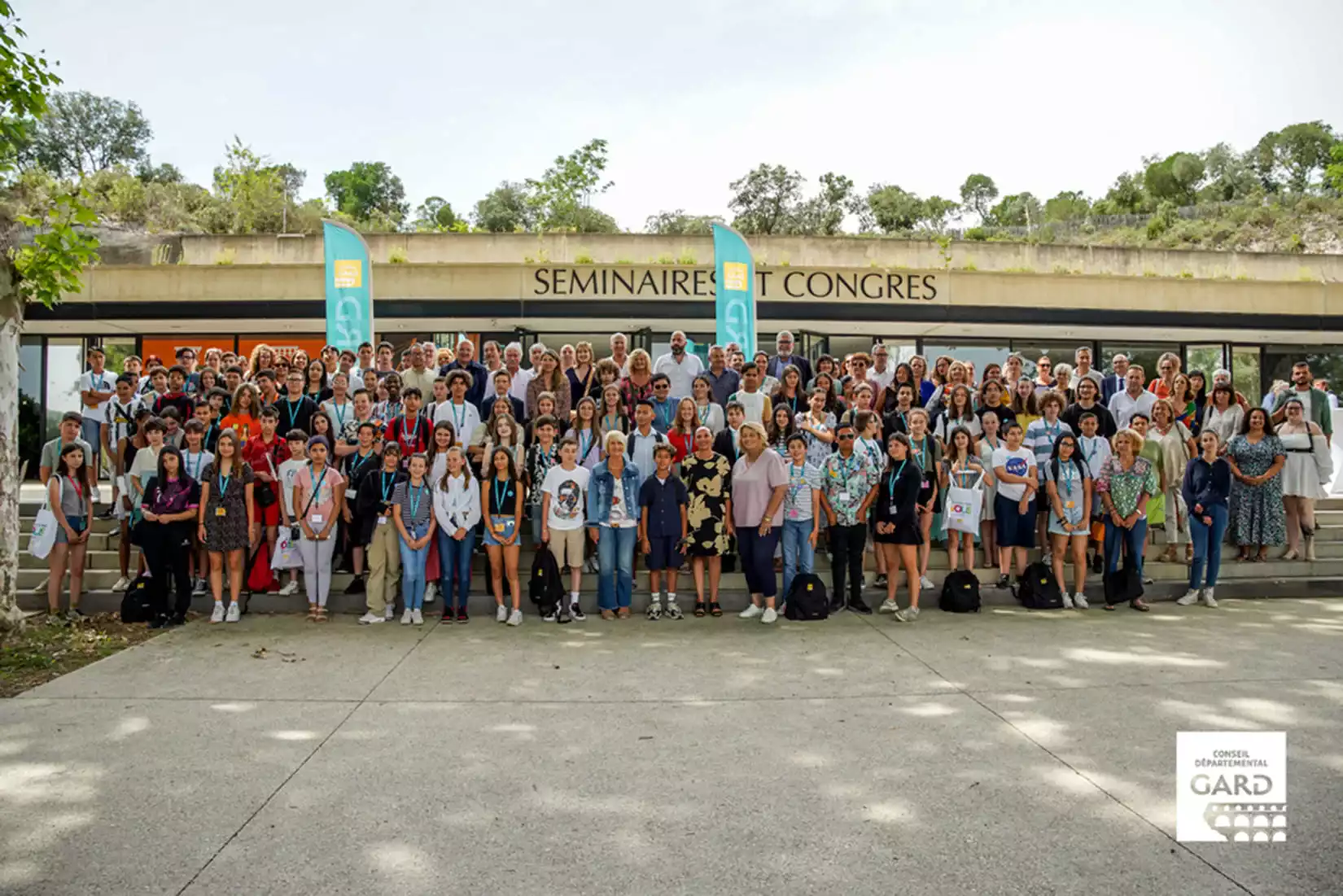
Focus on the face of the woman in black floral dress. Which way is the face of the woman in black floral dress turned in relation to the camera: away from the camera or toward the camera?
toward the camera

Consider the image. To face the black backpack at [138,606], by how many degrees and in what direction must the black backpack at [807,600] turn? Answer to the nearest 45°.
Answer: approximately 90° to its right

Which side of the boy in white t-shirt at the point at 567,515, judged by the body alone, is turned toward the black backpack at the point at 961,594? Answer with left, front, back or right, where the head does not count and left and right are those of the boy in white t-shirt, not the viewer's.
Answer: left

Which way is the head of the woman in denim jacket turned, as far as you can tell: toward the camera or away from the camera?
toward the camera

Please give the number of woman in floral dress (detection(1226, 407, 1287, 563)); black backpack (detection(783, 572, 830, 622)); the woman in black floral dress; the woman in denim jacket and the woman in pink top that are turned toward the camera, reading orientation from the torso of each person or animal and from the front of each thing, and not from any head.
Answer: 5

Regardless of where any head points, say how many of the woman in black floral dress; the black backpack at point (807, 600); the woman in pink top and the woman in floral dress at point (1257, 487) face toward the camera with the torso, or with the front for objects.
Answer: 4

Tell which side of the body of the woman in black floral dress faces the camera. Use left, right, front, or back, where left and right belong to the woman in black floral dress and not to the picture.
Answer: front

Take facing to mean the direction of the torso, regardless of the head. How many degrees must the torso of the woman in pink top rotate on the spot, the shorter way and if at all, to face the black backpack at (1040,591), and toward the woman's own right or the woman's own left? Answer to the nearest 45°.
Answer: approximately 90° to the woman's own left

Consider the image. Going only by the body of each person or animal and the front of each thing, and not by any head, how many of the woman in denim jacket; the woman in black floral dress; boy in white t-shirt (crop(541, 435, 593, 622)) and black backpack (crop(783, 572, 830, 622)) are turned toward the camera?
4

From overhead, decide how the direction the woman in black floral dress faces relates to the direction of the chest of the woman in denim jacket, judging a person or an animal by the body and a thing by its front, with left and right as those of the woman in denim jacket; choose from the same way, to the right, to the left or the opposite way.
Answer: the same way

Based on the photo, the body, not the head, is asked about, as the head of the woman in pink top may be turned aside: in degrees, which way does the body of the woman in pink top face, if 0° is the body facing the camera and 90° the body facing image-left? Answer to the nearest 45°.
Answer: approximately 0°

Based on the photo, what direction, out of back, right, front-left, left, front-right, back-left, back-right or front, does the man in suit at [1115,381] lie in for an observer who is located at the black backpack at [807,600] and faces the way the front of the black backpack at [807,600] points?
back-left

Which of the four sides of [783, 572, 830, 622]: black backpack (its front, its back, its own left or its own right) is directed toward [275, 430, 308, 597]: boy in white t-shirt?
right

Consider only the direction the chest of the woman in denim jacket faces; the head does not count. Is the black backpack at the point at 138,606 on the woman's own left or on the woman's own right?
on the woman's own right

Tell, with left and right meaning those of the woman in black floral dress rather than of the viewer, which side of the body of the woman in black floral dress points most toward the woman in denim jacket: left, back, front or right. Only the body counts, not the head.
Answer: right

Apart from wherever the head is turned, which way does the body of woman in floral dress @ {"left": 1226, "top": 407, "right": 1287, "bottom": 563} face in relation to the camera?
toward the camera
